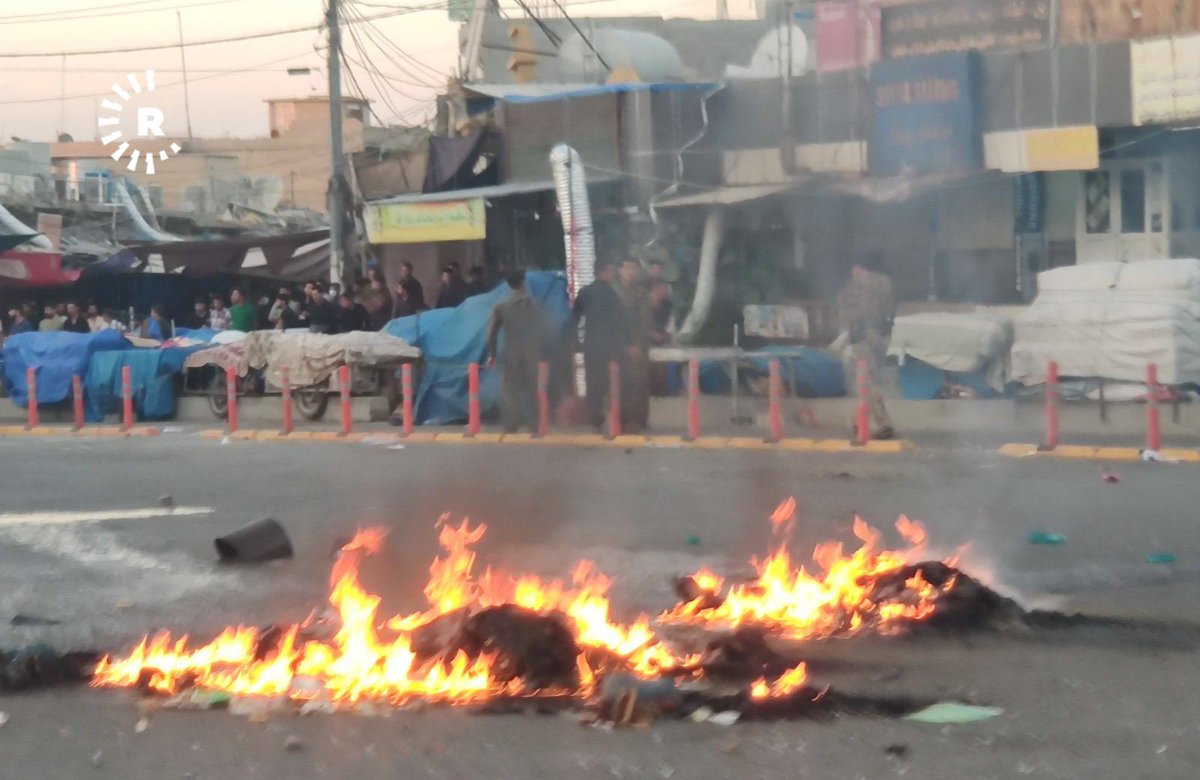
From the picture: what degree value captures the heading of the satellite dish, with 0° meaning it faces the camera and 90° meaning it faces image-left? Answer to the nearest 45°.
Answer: approximately 45°

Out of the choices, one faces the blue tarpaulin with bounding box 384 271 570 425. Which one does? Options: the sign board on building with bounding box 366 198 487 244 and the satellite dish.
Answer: the sign board on building

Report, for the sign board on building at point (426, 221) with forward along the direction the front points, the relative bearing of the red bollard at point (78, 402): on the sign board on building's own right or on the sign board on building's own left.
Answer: on the sign board on building's own right

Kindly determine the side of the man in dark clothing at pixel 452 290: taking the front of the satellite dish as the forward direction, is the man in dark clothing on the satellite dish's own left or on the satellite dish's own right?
on the satellite dish's own right

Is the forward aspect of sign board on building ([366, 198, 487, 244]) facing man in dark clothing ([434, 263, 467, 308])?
yes

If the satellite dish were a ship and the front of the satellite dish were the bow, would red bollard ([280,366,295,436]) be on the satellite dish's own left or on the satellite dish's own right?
on the satellite dish's own right

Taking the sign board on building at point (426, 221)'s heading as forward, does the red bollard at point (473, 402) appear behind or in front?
in front

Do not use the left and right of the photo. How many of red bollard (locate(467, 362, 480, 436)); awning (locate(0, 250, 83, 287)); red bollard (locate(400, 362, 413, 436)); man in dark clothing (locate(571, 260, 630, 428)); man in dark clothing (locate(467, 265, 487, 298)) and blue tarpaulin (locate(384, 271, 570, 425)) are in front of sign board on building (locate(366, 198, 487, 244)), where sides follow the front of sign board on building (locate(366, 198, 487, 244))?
5

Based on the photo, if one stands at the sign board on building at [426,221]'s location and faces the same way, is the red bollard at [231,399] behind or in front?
in front
